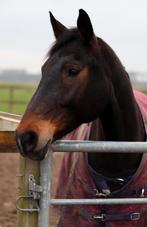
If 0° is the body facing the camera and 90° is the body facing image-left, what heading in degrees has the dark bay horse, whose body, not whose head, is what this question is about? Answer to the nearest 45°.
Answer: approximately 45°
